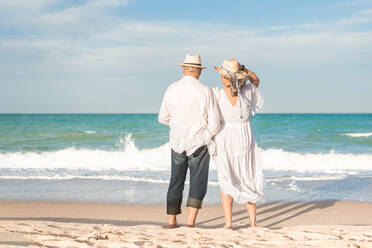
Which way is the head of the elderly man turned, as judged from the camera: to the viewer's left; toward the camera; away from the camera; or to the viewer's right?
away from the camera

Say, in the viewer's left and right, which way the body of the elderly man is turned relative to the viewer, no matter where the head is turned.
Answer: facing away from the viewer

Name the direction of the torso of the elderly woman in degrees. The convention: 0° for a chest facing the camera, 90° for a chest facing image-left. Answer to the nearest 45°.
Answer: approximately 180°

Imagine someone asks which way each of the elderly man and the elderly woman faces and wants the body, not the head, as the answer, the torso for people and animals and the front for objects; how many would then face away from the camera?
2
